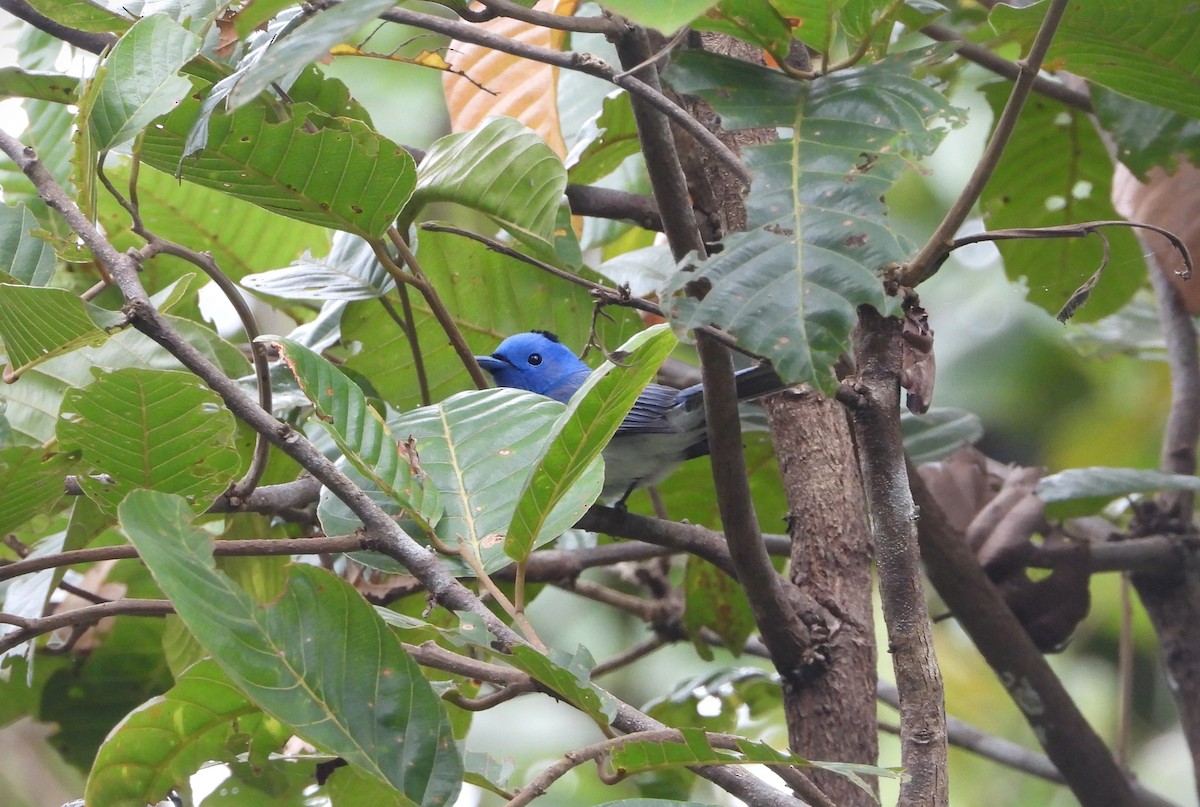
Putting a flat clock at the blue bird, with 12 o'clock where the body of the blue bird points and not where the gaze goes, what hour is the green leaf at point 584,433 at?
The green leaf is roughly at 9 o'clock from the blue bird.

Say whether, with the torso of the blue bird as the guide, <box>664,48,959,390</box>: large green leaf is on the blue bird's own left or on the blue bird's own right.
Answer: on the blue bird's own left

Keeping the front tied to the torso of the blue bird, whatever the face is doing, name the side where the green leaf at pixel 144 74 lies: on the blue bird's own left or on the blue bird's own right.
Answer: on the blue bird's own left

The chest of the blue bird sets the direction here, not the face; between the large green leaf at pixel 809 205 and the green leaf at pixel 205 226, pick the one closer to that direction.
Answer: the green leaf

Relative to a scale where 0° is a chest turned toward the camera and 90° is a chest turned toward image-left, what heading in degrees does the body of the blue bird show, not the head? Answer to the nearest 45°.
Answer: approximately 90°

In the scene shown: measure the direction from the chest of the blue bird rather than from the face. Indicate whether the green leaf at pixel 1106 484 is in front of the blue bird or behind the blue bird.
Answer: behind

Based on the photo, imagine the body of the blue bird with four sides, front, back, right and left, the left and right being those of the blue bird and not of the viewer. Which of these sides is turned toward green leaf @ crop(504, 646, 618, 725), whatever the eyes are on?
left
